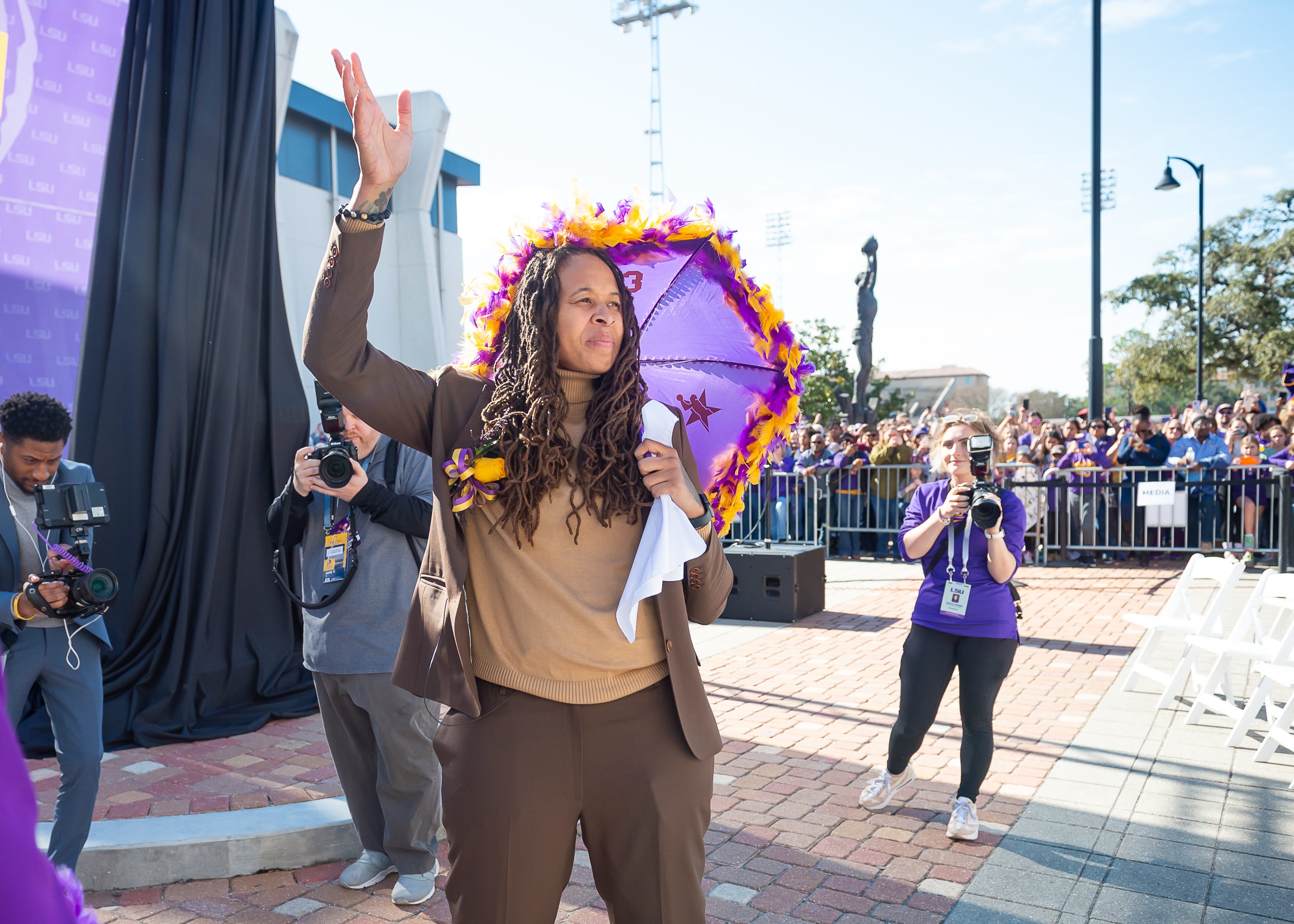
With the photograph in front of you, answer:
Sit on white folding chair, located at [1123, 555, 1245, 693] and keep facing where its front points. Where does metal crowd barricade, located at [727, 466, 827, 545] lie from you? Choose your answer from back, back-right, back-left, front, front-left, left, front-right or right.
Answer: right

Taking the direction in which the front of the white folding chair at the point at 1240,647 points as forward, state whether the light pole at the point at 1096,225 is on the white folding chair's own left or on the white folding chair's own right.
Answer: on the white folding chair's own right

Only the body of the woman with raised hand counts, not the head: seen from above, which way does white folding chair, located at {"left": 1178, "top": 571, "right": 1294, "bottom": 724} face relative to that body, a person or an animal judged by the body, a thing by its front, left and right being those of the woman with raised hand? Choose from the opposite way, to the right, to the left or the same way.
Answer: to the right

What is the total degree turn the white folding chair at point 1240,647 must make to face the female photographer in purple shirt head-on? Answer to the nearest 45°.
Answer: approximately 45° to its left

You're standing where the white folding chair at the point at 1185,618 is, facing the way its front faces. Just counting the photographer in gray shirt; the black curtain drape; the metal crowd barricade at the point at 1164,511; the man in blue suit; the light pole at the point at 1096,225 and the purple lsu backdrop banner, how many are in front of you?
4

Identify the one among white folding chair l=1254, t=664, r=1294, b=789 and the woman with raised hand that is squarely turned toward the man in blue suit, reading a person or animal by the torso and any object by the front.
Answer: the white folding chair

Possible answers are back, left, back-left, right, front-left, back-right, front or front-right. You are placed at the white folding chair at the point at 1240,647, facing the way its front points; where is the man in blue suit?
front

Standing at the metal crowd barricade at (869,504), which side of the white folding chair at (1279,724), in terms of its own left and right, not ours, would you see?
right

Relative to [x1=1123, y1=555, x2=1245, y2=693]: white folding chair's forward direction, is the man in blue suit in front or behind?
in front

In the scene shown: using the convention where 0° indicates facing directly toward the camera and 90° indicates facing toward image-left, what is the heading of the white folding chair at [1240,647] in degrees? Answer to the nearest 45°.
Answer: approximately 45°

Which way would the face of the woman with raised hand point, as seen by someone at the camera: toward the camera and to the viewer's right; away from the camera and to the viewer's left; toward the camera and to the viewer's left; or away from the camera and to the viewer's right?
toward the camera and to the viewer's right

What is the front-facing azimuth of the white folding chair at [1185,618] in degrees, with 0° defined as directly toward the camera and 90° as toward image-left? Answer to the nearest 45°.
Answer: approximately 45°

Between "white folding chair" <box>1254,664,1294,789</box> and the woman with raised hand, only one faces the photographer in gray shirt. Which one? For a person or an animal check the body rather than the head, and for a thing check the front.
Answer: the white folding chair

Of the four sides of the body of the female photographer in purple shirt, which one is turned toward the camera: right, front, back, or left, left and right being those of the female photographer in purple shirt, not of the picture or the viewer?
front

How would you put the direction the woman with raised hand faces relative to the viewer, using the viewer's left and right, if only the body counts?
facing the viewer

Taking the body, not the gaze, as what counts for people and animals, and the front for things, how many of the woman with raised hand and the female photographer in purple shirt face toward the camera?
2
